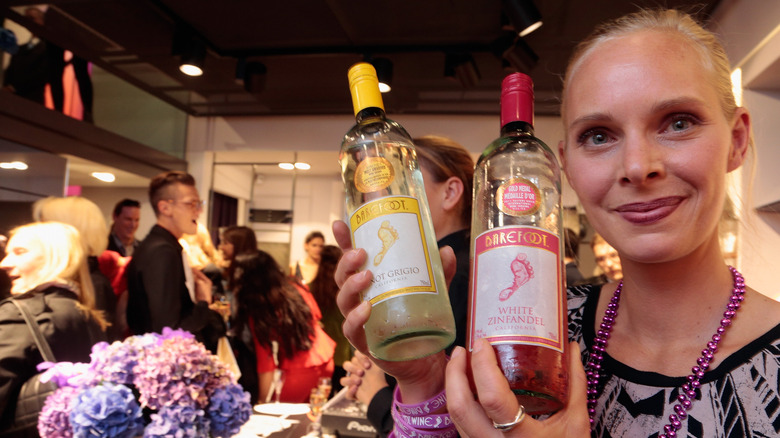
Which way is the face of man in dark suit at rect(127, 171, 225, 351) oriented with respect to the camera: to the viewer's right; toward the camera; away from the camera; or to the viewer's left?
to the viewer's right

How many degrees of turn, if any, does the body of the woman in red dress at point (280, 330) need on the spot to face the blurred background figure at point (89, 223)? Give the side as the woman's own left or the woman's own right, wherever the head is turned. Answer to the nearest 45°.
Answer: approximately 45° to the woman's own left

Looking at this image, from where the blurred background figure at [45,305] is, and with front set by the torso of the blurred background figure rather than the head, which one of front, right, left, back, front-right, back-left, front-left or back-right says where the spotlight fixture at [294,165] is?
back-right

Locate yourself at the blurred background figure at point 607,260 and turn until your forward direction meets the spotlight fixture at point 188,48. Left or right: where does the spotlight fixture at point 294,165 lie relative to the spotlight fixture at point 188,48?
right

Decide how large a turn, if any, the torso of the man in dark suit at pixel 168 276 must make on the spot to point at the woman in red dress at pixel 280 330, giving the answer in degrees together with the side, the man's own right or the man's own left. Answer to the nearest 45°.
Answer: approximately 45° to the man's own left

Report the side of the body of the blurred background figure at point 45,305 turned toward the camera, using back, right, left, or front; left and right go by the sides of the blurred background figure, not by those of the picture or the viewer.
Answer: left

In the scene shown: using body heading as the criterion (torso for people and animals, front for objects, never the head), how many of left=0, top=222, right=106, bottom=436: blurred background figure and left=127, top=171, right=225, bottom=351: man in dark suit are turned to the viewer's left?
1

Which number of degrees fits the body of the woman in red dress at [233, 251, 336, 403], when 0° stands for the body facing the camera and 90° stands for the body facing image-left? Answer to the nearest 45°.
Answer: approximately 135°
